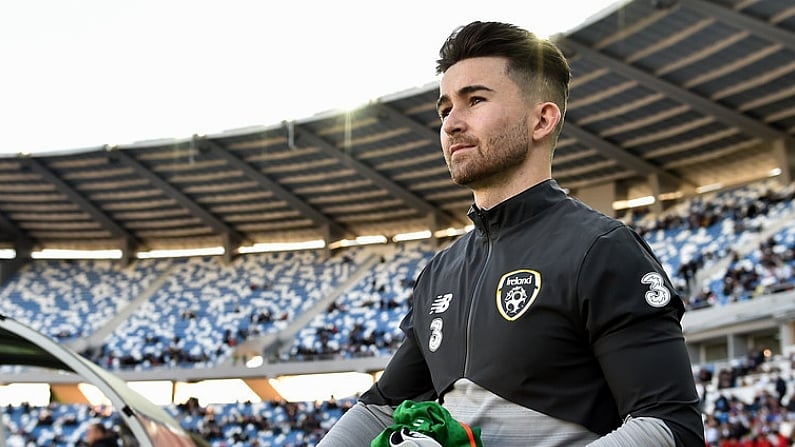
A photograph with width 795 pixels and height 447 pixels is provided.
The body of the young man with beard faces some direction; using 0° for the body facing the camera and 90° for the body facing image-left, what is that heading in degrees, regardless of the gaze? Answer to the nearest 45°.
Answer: approximately 45°

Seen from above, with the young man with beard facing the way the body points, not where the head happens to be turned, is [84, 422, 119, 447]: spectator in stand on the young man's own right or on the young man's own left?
on the young man's own right
